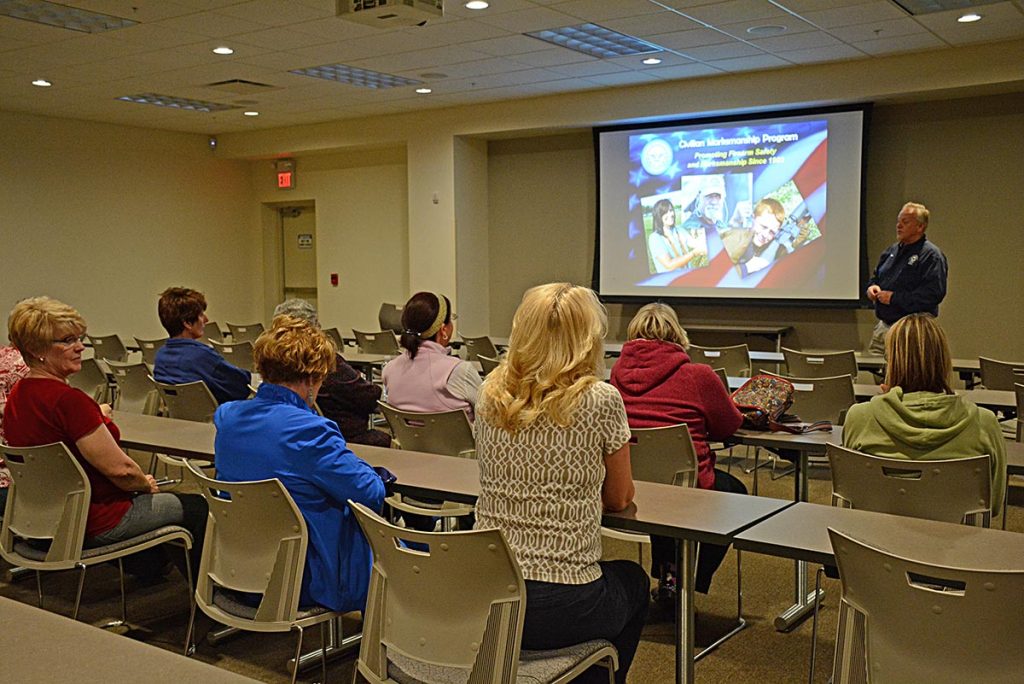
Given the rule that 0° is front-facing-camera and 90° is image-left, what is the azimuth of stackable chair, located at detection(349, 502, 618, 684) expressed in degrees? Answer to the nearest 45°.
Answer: approximately 225°

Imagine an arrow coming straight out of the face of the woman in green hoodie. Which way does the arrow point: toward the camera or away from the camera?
away from the camera

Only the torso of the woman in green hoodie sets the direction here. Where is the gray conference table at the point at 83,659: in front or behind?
behind

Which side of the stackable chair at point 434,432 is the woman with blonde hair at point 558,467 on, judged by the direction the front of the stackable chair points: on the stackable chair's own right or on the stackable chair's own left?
on the stackable chair's own right

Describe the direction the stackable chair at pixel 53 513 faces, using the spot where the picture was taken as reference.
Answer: facing away from the viewer and to the right of the viewer

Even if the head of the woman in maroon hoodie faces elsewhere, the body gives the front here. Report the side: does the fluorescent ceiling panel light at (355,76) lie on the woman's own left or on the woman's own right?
on the woman's own left

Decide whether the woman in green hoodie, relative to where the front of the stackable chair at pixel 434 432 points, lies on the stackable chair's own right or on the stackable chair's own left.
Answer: on the stackable chair's own right

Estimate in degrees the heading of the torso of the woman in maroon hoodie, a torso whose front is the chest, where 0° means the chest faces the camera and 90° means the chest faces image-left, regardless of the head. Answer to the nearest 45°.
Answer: approximately 225°

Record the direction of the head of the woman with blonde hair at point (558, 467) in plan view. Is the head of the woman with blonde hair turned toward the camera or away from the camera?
away from the camera

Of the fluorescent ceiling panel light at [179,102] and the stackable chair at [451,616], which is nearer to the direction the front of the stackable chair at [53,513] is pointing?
the fluorescent ceiling panel light

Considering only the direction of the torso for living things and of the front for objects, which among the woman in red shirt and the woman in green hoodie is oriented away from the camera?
the woman in green hoodie

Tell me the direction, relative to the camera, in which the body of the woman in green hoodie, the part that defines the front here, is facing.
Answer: away from the camera

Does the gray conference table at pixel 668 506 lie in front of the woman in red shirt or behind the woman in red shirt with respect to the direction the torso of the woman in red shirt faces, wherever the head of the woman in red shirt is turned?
in front

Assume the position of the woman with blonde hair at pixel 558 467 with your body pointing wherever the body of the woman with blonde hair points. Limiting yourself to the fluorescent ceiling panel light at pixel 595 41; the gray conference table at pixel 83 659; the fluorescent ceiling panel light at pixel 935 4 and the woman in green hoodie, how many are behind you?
1

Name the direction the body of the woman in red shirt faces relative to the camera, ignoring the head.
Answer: to the viewer's right

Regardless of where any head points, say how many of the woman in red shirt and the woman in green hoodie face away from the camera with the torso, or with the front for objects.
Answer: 1

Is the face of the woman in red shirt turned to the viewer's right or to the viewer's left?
to the viewer's right
